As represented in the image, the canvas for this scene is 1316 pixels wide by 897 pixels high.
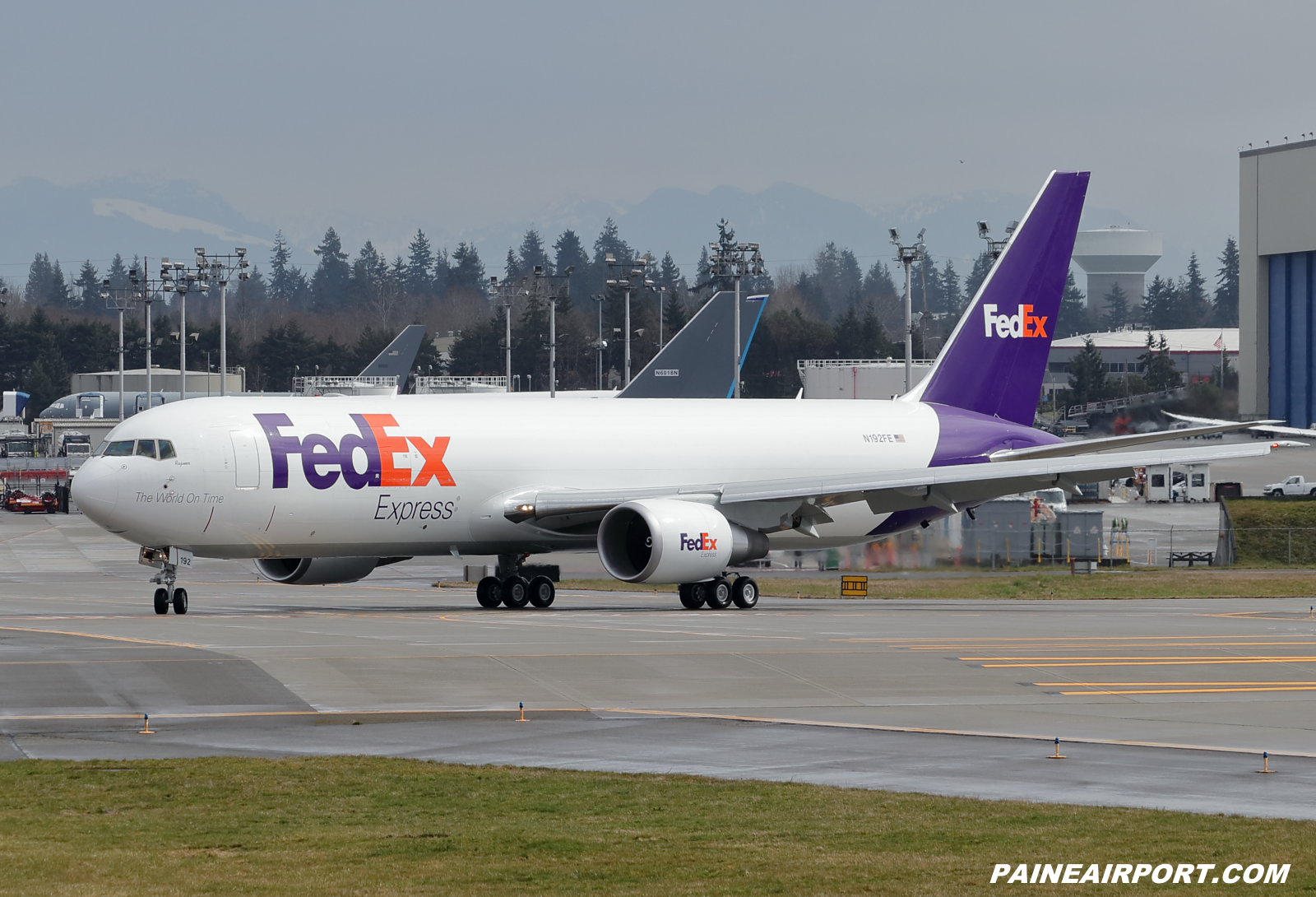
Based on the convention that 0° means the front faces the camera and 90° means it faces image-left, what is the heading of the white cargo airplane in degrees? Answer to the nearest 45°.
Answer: approximately 45°
